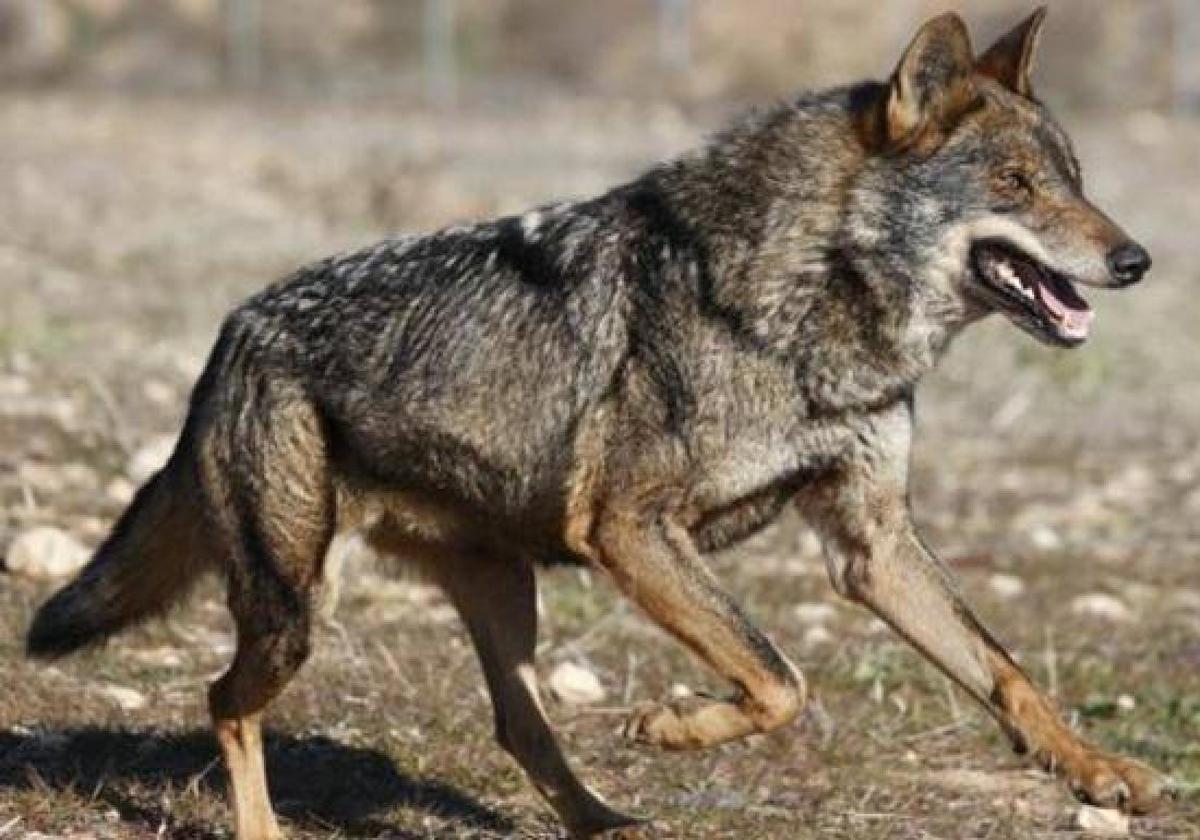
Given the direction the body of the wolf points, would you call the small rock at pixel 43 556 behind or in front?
behind

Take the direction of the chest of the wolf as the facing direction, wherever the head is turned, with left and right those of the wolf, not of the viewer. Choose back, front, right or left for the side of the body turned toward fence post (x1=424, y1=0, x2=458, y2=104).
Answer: left

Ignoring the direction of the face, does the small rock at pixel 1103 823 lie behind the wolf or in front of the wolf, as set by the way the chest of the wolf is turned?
in front

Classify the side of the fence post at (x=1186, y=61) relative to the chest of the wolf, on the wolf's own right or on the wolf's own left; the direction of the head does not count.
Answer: on the wolf's own left

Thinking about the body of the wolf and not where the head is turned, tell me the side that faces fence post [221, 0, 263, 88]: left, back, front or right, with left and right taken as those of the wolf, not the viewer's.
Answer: left

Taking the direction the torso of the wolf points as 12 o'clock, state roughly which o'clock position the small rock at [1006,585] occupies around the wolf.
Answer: The small rock is roughly at 10 o'clock from the wolf.

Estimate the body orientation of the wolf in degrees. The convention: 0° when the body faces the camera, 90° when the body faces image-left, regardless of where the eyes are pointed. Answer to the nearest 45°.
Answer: approximately 270°

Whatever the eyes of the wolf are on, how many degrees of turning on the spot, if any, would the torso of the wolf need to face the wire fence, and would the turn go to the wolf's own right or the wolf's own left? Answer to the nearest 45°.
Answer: approximately 90° to the wolf's own left
